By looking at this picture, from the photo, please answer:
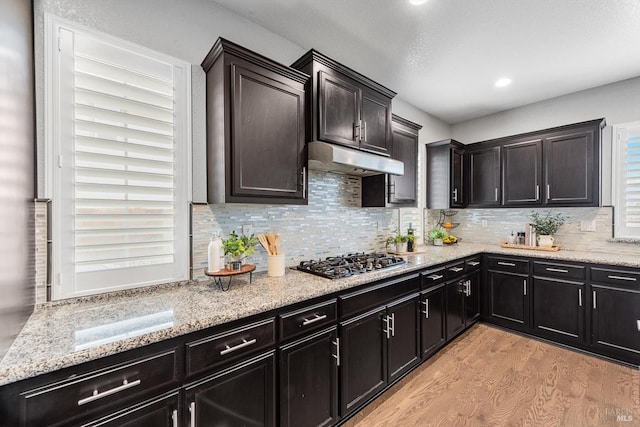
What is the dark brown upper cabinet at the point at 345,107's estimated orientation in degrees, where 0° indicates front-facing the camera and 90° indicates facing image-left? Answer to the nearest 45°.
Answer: approximately 315°

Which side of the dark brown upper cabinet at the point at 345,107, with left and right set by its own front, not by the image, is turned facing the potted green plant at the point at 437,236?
left

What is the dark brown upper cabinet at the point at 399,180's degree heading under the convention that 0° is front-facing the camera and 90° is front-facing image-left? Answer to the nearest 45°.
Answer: approximately 315°

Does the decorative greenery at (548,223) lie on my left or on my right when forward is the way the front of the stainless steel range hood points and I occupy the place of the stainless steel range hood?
on my left

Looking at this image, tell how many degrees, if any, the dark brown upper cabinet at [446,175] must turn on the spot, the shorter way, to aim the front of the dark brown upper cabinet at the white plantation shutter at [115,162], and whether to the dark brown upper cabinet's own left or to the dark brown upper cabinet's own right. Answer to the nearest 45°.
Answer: approximately 90° to the dark brown upper cabinet's own right

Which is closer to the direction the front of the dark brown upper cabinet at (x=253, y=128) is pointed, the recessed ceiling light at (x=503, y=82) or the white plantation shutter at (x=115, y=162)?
the recessed ceiling light

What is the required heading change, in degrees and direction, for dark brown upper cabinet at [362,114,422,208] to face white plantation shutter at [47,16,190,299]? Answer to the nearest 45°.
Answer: approximately 90° to its right

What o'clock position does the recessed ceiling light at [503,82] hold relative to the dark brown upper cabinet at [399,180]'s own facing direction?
The recessed ceiling light is roughly at 10 o'clock from the dark brown upper cabinet.

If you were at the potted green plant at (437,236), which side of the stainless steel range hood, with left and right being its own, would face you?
left

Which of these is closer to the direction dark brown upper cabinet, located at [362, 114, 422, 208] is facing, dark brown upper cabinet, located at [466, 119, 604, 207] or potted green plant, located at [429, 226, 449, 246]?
the dark brown upper cabinet
